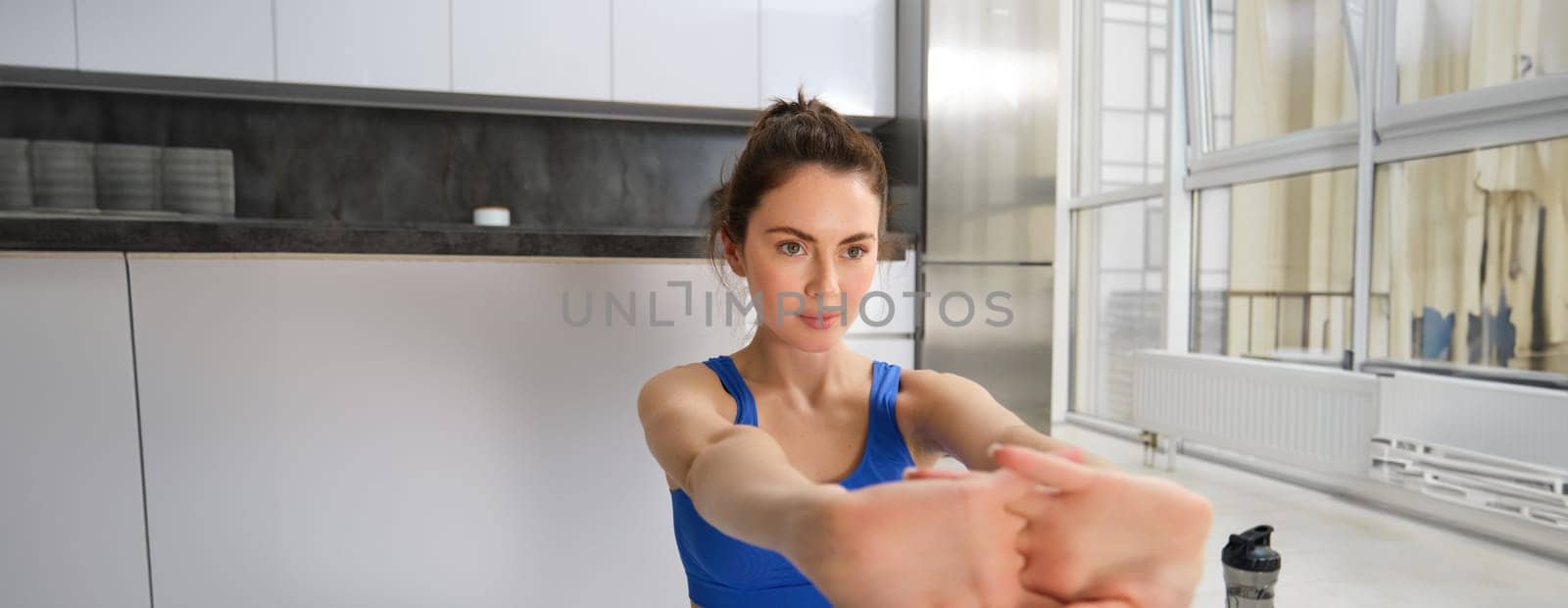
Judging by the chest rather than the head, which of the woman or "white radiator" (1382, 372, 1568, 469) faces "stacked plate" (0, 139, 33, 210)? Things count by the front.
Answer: the white radiator

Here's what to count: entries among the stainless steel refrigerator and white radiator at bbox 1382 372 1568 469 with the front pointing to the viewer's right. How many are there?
0

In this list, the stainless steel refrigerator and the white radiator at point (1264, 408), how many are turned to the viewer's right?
0

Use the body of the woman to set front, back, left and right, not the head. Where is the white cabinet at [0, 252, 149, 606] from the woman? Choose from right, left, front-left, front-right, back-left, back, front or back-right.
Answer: back-right

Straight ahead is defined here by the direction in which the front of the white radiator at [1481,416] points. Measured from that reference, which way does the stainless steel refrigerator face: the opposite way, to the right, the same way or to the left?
to the left

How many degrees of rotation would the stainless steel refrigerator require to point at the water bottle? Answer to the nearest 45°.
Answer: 0° — it already faces it

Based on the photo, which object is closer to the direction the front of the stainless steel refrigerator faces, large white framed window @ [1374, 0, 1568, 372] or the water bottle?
the water bottle

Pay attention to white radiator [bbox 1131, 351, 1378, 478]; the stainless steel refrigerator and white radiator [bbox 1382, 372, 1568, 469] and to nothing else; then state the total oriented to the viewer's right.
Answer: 0

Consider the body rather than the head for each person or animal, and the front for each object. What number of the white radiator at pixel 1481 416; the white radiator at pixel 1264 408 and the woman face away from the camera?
0

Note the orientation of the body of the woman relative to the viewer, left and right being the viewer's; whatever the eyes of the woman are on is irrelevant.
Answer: facing the viewer and to the right of the viewer

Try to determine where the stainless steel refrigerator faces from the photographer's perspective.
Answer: facing the viewer

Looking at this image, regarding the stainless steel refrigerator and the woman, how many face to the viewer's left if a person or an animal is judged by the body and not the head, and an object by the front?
0

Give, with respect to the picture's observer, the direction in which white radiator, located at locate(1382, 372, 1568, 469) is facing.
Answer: facing the viewer and to the left of the viewer

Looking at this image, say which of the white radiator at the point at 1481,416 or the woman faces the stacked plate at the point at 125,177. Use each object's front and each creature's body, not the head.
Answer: the white radiator

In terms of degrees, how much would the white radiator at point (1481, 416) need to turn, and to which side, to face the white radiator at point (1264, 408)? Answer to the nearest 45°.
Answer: approximately 90° to its right
